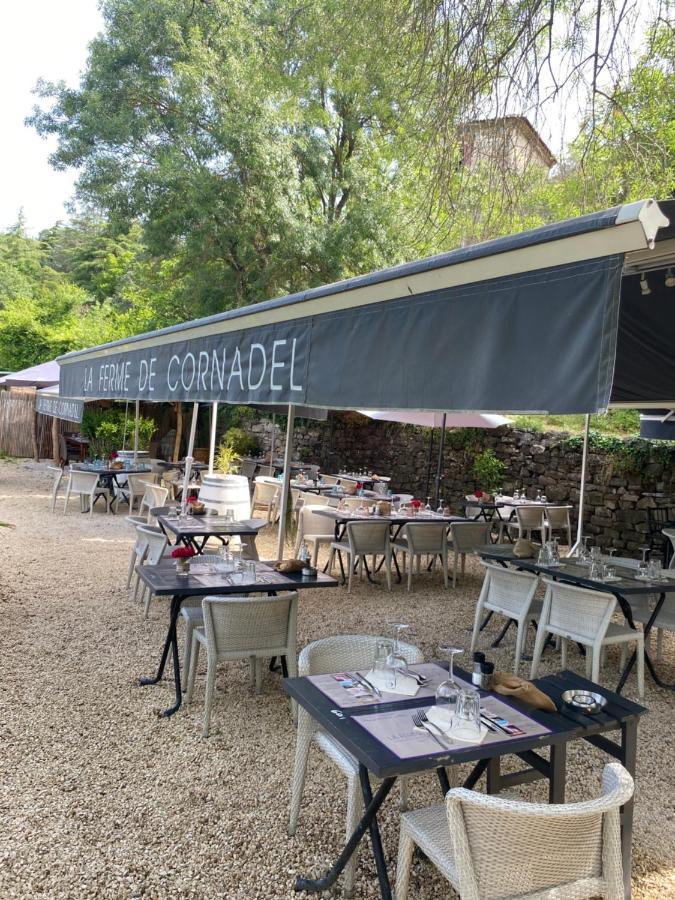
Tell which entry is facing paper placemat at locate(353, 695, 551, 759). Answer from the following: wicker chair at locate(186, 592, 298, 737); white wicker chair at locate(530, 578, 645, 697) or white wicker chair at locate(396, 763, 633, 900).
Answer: white wicker chair at locate(396, 763, 633, 900)

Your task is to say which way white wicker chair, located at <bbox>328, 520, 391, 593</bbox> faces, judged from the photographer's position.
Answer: facing away from the viewer and to the left of the viewer

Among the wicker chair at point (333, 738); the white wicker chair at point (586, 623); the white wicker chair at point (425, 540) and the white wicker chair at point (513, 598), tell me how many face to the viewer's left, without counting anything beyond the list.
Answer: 0

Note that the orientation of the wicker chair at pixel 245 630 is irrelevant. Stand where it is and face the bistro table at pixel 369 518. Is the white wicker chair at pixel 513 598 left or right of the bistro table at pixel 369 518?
right

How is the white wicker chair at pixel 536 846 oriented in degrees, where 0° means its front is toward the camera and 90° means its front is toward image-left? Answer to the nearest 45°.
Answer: approximately 135°

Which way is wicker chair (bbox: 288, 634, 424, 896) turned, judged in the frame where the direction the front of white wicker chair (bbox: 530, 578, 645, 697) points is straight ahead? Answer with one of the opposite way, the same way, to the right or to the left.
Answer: to the right

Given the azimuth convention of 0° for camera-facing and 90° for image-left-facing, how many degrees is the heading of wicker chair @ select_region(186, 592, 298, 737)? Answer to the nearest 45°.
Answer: approximately 135°

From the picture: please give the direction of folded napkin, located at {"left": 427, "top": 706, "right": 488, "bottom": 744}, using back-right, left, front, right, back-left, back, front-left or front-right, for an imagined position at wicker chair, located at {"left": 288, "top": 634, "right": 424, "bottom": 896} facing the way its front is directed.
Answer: front

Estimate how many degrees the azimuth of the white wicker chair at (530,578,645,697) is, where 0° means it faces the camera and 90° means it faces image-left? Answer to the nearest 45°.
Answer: approximately 225°

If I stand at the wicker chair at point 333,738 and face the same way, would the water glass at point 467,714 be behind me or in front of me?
in front

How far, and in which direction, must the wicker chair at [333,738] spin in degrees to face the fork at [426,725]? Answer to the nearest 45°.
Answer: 0° — it already faces it

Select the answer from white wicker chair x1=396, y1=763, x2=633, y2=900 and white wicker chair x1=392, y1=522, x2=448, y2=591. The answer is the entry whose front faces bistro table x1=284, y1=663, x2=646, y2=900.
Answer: white wicker chair x1=396, y1=763, x2=633, y2=900

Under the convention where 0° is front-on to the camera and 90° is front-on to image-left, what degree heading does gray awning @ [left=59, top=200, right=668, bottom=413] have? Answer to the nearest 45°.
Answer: approximately 45°

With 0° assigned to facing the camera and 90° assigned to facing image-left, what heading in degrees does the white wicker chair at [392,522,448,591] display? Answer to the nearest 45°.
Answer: approximately 180°

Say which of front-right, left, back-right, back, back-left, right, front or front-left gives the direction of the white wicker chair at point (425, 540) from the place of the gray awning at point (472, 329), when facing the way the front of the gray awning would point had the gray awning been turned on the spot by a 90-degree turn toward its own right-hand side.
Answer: front-right
